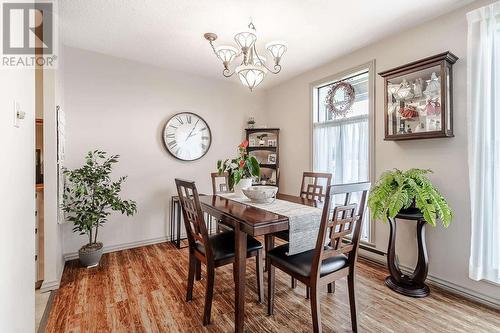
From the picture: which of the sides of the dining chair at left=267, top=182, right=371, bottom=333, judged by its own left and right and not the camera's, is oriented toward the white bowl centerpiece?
front

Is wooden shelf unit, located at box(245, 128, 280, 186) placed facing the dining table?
yes

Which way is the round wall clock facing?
toward the camera

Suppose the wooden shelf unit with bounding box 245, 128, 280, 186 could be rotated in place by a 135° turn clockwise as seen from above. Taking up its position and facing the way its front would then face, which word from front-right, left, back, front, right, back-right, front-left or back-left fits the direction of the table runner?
back-left

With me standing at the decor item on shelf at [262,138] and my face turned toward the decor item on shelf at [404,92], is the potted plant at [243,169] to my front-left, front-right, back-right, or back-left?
front-right

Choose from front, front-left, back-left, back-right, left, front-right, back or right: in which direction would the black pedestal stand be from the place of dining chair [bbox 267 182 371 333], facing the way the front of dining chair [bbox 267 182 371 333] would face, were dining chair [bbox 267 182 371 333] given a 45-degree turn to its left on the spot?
back-right

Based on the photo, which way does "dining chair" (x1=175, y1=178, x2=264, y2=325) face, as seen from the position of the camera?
facing away from the viewer and to the right of the viewer

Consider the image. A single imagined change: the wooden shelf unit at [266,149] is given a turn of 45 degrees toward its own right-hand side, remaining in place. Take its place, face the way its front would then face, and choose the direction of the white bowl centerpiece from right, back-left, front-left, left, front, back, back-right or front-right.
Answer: front-left

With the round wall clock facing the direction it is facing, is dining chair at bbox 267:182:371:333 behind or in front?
in front

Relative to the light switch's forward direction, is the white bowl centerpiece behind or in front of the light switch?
in front

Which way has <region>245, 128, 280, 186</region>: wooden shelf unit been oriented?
toward the camera

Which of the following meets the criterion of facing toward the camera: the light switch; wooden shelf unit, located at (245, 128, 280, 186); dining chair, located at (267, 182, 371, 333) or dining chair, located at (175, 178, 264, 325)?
the wooden shelf unit

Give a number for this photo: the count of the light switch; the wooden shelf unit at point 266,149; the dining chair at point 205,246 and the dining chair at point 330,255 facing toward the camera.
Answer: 1

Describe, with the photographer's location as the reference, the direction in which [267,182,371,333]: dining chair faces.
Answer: facing away from the viewer and to the left of the viewer

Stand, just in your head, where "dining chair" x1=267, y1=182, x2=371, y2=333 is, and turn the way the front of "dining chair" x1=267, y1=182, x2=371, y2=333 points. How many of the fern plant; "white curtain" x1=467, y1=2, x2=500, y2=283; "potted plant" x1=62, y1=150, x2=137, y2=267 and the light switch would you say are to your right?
2
